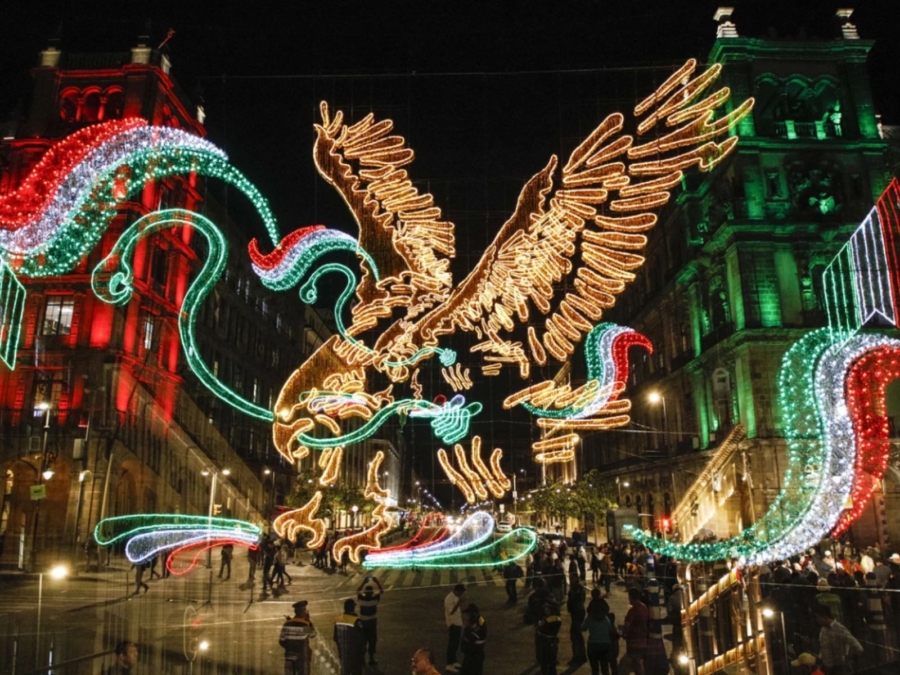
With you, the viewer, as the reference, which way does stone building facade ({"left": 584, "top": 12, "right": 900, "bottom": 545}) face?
facing the viewer and to the left of the viewer

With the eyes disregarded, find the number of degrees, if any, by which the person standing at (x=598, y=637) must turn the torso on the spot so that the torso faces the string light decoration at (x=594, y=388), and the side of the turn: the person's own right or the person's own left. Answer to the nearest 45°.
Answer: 0° — they already face it

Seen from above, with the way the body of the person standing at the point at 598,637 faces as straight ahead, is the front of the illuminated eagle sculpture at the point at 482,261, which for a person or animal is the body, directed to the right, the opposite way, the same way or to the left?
to the left

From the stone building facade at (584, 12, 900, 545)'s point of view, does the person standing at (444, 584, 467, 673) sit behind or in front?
in front

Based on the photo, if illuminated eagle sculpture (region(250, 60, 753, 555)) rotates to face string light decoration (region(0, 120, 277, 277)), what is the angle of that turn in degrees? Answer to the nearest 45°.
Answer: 0° — it already faces it

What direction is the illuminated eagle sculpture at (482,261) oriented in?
to the viewer's left

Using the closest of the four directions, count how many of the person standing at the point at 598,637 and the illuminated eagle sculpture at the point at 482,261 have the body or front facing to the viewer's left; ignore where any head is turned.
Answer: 1

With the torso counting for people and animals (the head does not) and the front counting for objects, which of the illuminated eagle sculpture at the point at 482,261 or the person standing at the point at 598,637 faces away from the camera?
the person standing

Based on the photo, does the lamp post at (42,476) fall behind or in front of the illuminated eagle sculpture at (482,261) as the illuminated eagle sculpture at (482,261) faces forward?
in front

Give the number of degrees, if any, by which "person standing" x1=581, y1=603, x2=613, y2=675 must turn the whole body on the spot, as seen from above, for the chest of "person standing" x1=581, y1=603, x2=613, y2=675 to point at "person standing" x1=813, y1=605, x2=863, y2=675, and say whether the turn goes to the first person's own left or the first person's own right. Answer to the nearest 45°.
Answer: approximately 135° to the first person's own right

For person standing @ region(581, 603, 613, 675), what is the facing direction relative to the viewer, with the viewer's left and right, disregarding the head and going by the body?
facing away from the viewer

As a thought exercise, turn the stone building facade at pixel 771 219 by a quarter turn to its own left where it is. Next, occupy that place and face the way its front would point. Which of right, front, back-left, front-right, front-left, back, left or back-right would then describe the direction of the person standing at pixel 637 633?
front-right
